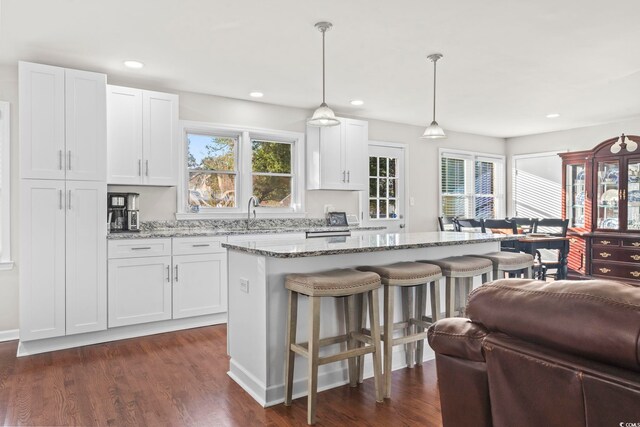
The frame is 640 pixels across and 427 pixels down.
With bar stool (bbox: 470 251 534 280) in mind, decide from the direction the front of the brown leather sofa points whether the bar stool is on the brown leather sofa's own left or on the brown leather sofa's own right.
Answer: on the brown leather sofa's own left

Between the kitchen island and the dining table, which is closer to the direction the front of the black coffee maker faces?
the kitchen island

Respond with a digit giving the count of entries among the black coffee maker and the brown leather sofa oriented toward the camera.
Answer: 1

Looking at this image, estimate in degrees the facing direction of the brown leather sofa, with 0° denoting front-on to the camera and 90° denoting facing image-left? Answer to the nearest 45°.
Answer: approximately 225°

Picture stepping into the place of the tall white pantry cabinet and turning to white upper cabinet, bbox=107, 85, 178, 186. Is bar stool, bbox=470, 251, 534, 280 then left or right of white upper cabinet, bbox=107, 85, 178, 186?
right

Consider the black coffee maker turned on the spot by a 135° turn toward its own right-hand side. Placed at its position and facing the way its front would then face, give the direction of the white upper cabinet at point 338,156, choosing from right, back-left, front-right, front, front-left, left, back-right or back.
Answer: back-right

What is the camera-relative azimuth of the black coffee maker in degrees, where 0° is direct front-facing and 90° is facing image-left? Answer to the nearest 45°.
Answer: approximately 0°

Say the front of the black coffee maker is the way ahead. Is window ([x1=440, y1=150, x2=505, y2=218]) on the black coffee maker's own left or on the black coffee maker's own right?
on the black coffee maker's own left
